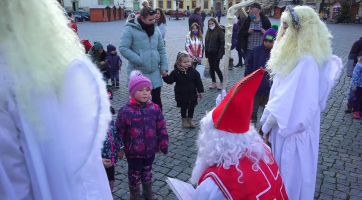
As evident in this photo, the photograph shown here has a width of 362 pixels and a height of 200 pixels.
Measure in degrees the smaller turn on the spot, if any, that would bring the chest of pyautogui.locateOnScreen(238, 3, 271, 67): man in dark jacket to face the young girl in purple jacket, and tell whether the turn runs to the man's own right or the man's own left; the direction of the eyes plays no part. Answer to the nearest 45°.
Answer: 0° — they already face them

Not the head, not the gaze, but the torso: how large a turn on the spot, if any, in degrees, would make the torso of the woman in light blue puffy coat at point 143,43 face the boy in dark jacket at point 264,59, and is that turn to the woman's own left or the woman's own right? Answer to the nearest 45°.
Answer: approximately 45° to the woman's own left

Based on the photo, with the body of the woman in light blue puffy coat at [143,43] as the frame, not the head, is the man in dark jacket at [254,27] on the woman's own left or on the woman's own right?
on the woman's own left

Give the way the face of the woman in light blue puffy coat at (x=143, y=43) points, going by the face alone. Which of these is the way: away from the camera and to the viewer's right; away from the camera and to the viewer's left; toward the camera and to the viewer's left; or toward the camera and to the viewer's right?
toward the camera and to the viewer's right

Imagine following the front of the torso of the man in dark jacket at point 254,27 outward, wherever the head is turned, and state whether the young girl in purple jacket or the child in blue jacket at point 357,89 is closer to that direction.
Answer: the young girl in purple jacket

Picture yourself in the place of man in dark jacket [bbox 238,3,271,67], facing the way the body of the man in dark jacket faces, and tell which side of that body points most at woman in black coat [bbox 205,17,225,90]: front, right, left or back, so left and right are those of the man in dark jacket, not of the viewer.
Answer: right

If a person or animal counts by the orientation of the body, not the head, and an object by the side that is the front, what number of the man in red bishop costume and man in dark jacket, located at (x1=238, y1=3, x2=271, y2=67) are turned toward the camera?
1

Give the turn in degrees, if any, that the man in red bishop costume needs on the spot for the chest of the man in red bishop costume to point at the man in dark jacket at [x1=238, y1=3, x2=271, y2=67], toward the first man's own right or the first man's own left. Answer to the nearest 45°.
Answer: approximately 45° to the first man's own right

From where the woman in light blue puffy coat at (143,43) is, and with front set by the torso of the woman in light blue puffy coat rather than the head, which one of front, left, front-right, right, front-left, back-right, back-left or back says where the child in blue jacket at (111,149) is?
front-right

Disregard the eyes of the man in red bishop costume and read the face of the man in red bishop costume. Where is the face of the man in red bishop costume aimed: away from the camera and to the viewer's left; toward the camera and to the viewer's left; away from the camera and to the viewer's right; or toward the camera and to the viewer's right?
away from the camera and to the viewer's left

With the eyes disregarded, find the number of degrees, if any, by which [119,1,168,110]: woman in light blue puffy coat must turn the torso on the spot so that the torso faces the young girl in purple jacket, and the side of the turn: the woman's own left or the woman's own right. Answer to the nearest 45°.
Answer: approximately 45° to the woman's own right
